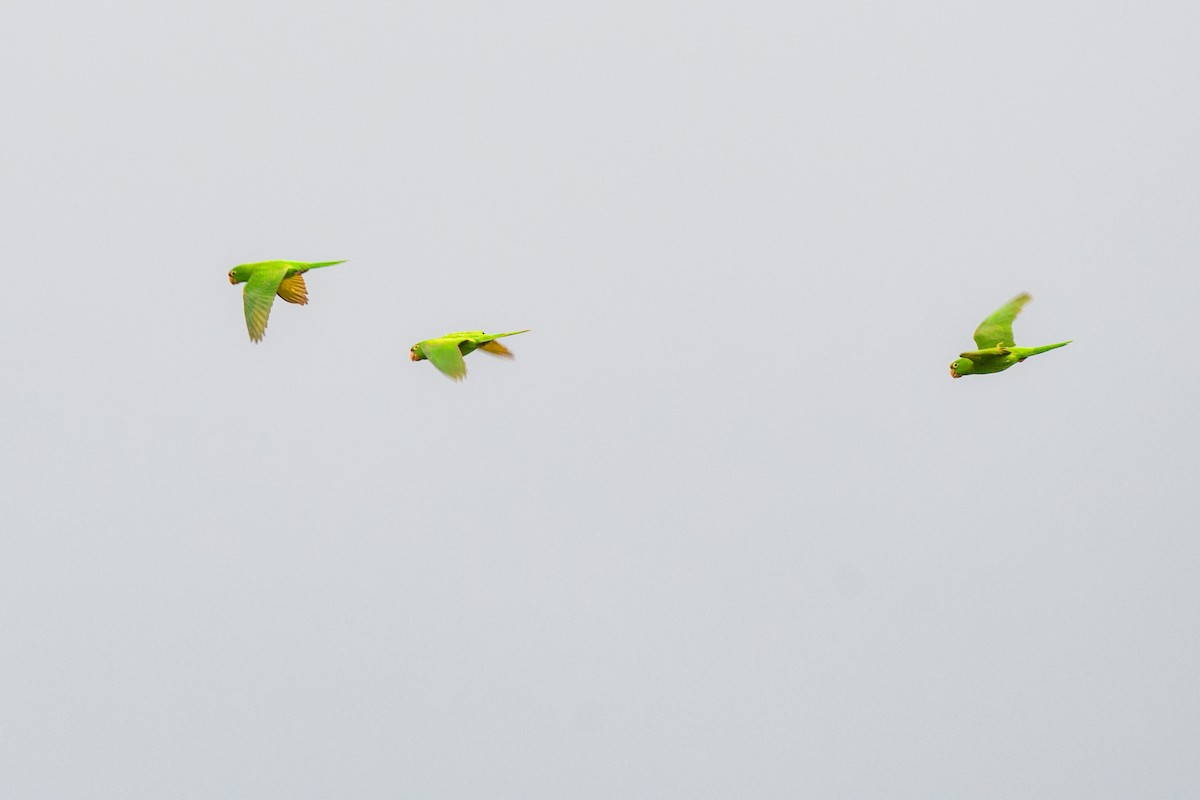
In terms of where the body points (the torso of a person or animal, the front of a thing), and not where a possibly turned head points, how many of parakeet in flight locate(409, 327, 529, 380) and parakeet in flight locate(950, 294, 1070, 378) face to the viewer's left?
2

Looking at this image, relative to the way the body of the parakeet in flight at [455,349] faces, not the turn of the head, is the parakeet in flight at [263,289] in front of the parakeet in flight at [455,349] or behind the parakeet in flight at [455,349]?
in front

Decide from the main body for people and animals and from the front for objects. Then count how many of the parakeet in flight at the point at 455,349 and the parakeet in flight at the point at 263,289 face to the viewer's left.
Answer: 2

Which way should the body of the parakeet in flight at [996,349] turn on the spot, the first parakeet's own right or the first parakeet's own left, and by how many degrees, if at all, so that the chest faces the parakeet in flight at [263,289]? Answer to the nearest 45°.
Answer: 0° — it already faces it

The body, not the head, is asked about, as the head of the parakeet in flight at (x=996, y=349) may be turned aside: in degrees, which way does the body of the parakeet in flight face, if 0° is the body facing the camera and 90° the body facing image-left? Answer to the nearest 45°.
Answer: approximately 90°

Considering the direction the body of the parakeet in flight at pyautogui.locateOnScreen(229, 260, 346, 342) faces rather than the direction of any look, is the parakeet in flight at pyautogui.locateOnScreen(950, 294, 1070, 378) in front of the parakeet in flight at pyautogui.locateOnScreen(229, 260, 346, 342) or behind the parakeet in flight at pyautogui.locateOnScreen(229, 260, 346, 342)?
behind

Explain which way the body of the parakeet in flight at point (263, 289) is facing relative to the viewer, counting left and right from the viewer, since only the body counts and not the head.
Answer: facing to the left of the viewer

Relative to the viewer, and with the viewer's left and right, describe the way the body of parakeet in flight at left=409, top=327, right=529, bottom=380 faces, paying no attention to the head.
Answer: facing to the left of the viewer

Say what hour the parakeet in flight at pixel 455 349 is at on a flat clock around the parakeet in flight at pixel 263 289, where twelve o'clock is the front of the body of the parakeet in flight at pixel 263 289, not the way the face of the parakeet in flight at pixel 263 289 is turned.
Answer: the parakeet in flight at pixel 455 349 is roughly at 7 o'clock from the parakeet in flight at pixel 263 289.

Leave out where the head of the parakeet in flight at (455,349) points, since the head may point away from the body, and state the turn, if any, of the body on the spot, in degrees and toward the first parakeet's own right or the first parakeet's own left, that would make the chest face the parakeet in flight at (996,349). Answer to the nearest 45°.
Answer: approximately 180°

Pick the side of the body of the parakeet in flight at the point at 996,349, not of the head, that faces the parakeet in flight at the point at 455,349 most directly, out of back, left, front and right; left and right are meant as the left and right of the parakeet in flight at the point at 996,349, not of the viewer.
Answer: front
